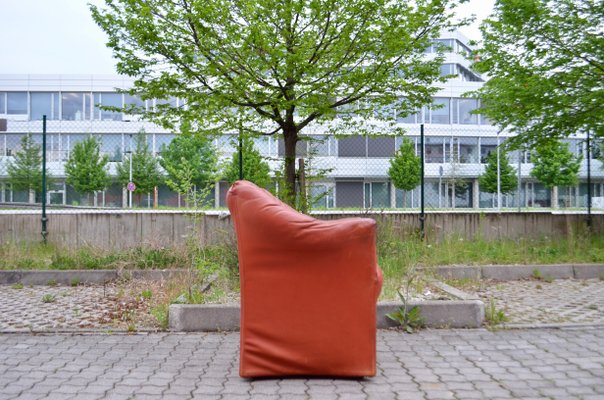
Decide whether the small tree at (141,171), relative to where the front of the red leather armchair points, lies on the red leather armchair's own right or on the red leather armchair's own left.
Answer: on the red leather armchair's own left
